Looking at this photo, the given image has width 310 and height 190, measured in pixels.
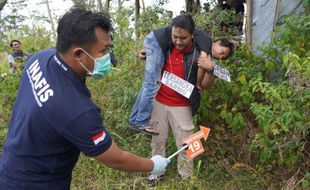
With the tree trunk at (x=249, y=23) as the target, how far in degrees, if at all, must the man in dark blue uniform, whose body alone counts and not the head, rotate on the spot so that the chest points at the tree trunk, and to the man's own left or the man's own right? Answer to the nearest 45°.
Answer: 0° — they already face it

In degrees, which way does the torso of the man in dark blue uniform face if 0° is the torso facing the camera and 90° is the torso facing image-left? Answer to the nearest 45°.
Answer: approximately 225°

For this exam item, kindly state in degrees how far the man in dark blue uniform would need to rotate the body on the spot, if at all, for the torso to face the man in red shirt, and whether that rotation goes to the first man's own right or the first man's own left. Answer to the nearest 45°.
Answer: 0° — they already face them
